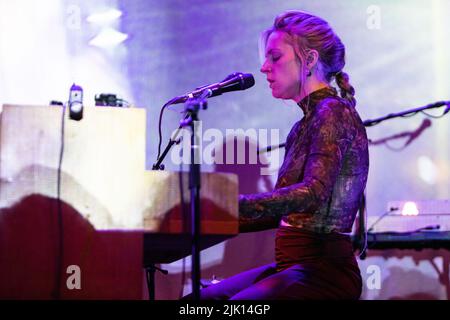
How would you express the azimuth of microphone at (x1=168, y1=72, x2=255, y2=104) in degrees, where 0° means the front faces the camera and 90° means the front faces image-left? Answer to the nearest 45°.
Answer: approximately 270°

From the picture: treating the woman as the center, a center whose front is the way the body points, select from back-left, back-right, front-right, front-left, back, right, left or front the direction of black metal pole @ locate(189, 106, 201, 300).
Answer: front-left

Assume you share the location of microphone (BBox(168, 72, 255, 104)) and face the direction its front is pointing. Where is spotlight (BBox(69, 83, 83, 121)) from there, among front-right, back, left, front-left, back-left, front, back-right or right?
back-right

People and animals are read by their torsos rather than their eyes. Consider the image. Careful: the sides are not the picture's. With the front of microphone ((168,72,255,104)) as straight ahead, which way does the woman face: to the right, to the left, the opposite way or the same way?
the opposite way

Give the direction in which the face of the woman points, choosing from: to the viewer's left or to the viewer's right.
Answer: to the viewer's left

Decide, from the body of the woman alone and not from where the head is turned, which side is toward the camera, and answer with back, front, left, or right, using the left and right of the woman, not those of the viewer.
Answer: left

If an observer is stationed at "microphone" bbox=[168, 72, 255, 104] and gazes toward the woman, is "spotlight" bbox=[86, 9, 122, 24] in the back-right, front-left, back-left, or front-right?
back-left

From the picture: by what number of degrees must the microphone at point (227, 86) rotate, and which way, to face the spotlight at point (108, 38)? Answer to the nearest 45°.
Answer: approximately 135° to its left

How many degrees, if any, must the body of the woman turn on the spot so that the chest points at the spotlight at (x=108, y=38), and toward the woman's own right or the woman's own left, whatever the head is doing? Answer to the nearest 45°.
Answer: approximately 45° to the woman's own right

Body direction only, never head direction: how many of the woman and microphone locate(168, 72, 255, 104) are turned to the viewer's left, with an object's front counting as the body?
1
